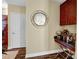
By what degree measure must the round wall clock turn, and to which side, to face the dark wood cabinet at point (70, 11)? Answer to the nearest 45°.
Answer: approximately 45° to its left

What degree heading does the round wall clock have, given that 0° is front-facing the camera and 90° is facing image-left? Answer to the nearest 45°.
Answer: approximately 0°

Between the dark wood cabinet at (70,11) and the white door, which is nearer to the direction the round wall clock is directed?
the dark wood cabinet
